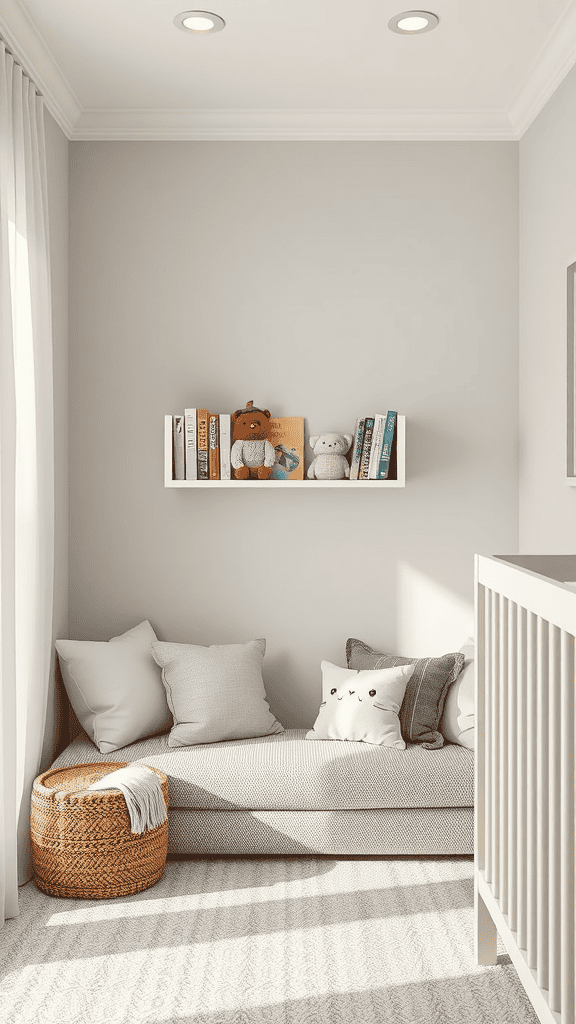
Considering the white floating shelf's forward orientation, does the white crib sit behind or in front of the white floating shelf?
in front

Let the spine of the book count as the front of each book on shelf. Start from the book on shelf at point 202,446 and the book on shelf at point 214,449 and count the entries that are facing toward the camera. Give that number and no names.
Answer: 2

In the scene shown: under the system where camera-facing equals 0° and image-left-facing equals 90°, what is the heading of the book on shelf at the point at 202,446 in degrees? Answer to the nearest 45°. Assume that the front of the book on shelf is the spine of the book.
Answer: approximately 0°

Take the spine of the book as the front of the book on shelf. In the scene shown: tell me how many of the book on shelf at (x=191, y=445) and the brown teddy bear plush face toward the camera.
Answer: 2
